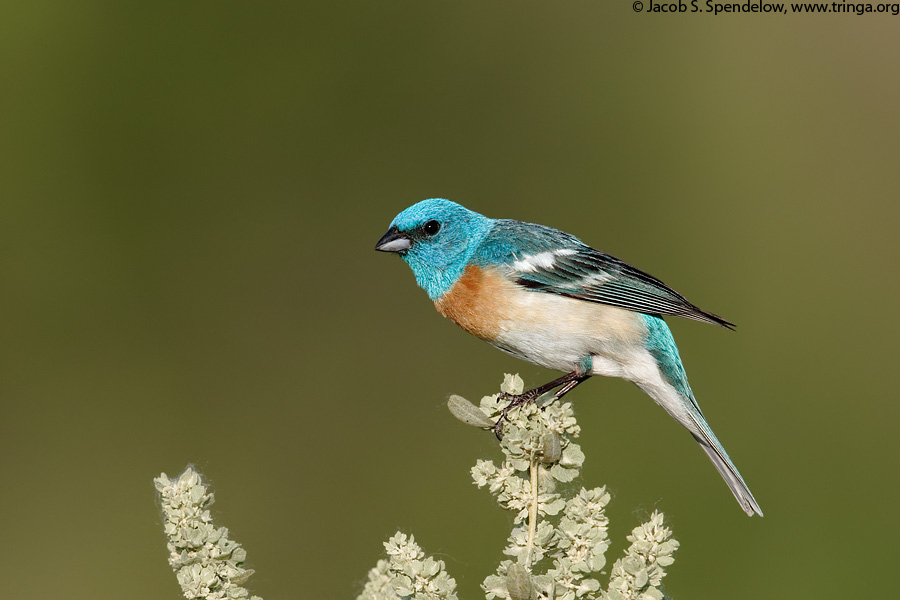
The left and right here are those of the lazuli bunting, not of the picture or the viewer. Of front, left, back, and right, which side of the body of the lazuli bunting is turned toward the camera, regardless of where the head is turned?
left
